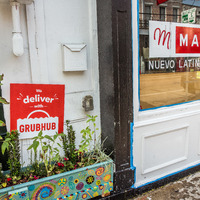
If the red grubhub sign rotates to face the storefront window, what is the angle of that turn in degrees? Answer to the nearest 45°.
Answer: approximately 90° to its left

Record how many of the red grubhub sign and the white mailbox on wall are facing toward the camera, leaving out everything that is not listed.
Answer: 2

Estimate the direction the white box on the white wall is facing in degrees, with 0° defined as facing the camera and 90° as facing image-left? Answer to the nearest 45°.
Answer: approximately 0°
